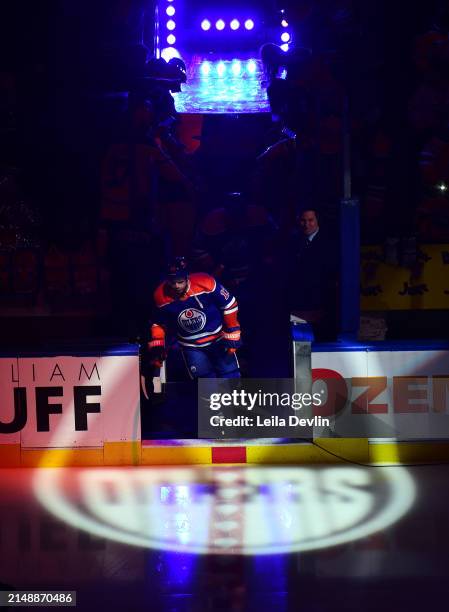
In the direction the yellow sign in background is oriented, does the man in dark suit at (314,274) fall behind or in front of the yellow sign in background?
in front

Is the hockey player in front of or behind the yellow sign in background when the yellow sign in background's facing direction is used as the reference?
in front

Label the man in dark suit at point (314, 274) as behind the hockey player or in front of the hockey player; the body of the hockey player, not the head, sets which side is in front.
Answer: behind

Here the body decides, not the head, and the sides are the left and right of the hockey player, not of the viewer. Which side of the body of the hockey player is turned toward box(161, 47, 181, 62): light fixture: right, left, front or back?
back

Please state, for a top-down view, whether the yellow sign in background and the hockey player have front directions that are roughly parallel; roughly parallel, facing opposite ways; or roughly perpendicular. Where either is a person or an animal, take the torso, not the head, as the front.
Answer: roughly parallel

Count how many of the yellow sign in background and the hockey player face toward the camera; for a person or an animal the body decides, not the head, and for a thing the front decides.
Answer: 2

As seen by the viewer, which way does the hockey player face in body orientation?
toward the camera

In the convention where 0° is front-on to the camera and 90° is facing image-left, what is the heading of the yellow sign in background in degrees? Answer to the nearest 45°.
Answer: approximately 0°
